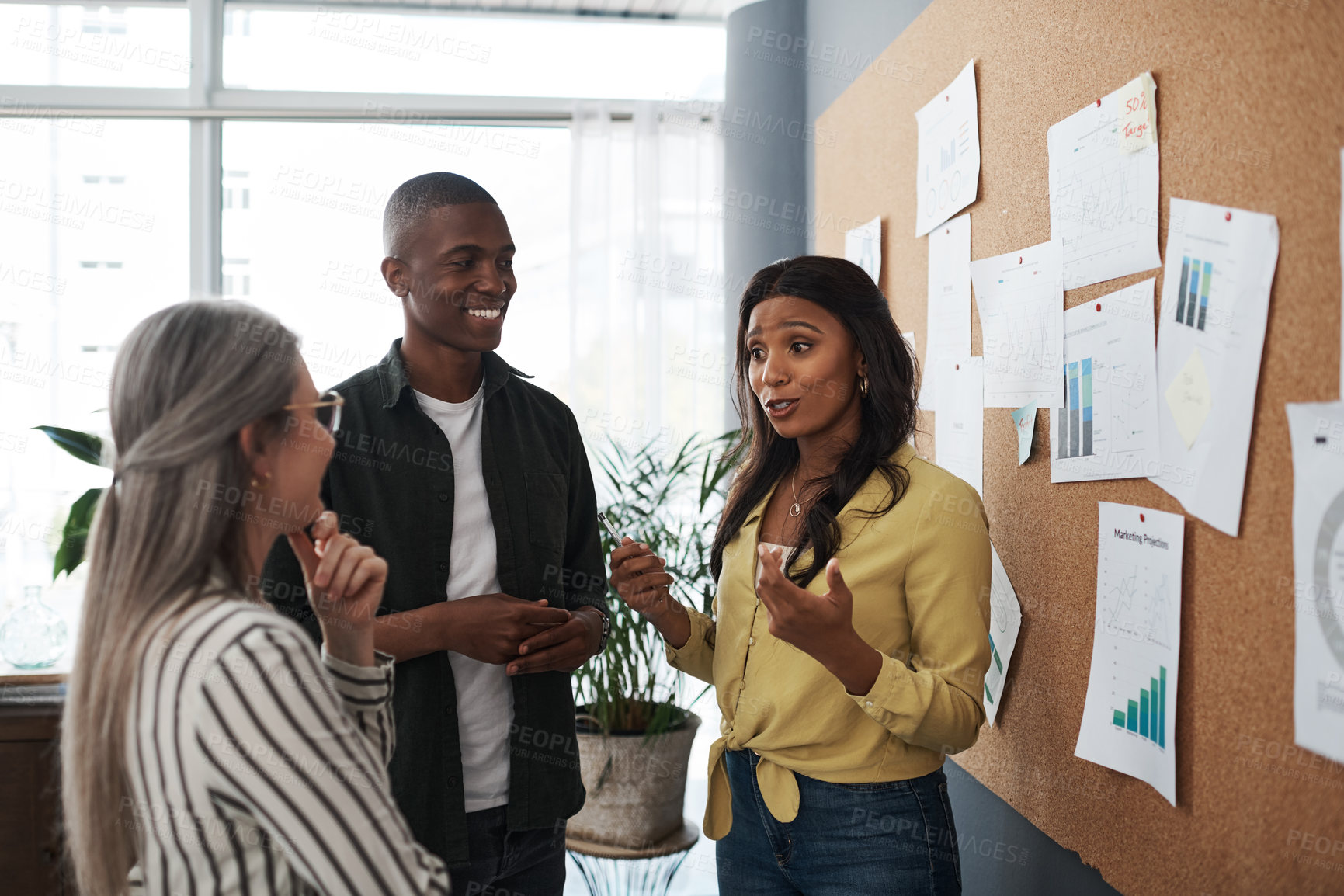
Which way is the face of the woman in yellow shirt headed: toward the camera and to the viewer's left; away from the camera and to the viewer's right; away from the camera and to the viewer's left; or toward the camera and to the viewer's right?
toward the camera and to the viewer's left

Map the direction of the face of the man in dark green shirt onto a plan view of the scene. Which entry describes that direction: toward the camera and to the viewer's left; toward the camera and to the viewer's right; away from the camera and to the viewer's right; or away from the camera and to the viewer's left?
toward the camera and to the viewer's right

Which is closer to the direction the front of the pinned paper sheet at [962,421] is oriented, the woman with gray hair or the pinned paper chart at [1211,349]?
the woman with gray hair

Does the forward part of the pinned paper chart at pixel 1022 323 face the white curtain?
no

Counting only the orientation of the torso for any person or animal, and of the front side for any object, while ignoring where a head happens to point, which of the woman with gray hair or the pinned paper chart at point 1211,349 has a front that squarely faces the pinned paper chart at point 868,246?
the woman with gray hair

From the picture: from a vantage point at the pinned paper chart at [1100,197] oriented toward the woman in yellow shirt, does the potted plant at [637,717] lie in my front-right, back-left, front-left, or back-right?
front-right

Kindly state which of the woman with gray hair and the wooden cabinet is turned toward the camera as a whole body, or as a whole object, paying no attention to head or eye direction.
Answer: the wooden cabinet

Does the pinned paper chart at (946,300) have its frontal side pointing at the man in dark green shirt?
yes

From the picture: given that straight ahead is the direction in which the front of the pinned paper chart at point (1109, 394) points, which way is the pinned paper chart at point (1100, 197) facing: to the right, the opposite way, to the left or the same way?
the same way

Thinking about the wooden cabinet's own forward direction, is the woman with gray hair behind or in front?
in front

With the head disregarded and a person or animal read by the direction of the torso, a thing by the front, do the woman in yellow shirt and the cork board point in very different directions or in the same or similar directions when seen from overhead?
same or similar directions

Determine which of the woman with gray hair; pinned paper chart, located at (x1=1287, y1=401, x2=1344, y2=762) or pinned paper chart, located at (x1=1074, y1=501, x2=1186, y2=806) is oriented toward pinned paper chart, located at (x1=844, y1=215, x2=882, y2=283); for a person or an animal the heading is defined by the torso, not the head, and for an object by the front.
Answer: the woman with gray hair

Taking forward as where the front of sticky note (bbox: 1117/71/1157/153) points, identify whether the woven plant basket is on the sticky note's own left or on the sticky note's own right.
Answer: on the sticky note's own right

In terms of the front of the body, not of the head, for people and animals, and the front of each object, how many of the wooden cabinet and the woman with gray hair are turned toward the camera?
1

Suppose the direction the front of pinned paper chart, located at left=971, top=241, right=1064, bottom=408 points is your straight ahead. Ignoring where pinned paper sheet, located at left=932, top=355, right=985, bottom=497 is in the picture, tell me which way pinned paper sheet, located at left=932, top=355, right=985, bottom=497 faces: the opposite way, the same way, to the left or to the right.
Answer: the same way

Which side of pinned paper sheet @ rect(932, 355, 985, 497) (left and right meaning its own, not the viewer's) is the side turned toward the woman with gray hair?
front
